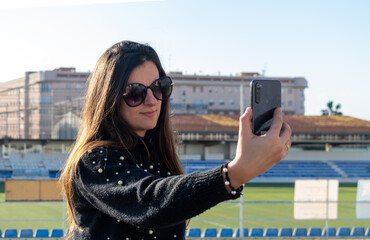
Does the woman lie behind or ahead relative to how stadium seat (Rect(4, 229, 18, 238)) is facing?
behind

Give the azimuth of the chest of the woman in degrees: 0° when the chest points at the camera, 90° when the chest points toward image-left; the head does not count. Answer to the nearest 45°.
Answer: approximately 315°

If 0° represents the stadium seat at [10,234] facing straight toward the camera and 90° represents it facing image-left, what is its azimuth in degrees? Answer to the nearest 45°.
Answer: approximately 180°

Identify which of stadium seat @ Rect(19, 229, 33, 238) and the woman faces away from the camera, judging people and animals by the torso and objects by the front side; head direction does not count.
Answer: the stadium seat

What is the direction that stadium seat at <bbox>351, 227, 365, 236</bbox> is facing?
away from the camera

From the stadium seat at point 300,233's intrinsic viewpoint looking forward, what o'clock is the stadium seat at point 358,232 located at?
the stadium seat at point 358,232 is roughly at 2 o'clock from the stadium seat at point 300,233.

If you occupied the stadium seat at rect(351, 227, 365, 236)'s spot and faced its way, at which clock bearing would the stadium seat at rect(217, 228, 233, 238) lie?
the stadium seat at rect(217, 228, 233, 238) is roughly at 8 o'clock from the stadium seat at rect(351, 227, 365, 236).

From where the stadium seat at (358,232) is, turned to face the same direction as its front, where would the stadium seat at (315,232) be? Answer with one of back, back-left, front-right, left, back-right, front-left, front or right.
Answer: back-left

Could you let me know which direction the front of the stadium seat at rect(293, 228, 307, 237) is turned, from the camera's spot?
facing away from the viewer

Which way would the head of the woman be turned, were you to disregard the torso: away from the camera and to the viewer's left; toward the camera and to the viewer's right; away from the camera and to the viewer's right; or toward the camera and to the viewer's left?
toward the camera and to the viewer's right

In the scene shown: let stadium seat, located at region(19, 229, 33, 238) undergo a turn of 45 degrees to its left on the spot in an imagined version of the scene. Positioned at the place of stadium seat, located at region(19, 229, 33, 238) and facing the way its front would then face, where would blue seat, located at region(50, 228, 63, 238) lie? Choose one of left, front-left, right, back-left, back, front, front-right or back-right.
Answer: back

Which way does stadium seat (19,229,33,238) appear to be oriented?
away from the camera

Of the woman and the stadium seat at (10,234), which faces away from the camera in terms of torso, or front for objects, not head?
the stadium seat

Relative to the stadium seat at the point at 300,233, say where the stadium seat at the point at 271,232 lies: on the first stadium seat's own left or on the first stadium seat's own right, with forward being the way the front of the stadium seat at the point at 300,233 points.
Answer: on the first stadium seat's own left
